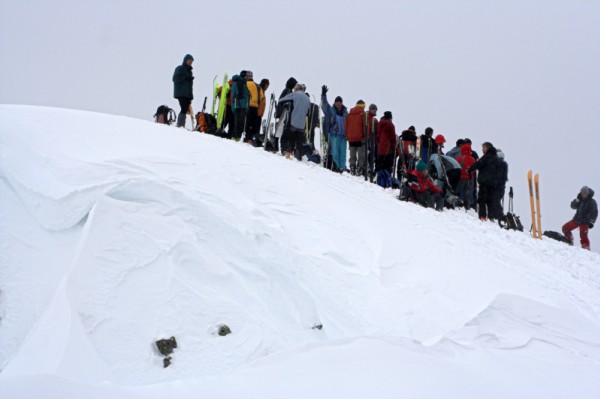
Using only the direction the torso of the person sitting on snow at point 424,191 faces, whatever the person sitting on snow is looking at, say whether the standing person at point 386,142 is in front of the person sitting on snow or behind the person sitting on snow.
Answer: behind

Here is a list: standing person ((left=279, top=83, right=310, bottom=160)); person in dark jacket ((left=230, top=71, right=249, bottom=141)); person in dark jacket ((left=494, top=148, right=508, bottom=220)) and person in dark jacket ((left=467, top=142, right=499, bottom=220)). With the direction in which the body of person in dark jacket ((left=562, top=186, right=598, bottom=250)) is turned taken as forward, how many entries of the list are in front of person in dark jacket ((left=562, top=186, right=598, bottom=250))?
4

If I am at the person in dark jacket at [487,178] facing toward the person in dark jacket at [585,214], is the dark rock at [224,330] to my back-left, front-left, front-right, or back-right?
back-right

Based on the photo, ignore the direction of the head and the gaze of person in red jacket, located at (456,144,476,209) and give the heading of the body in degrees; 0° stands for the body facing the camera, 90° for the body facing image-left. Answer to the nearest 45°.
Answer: approximately 180°

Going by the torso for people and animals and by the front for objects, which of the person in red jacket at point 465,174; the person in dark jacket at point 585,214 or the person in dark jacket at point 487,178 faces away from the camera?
the person in red jacket

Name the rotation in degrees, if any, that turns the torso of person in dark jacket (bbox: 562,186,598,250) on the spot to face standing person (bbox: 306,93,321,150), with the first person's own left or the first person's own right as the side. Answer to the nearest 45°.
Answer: approximately 45° to the first person's own right

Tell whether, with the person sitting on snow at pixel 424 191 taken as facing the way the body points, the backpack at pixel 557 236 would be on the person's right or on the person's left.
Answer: on the person's left

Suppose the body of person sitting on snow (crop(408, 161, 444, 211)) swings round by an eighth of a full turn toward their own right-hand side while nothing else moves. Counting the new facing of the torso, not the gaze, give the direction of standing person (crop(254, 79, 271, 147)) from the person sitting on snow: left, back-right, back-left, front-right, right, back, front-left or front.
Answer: right

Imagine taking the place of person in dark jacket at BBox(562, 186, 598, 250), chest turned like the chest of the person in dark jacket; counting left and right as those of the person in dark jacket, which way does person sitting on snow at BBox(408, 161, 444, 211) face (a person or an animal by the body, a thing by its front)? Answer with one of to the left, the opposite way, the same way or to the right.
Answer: to the left

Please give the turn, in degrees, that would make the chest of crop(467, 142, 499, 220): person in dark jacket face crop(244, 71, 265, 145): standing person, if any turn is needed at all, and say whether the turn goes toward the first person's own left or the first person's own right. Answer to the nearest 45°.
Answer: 0° — they already face them

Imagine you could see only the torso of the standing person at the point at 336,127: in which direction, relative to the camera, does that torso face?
toward the camera

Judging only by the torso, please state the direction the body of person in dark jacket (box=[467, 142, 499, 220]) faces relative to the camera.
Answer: to the viewer's left

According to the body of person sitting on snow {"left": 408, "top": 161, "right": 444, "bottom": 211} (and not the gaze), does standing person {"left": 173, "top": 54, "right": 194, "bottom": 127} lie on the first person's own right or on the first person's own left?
on the first person's own right
